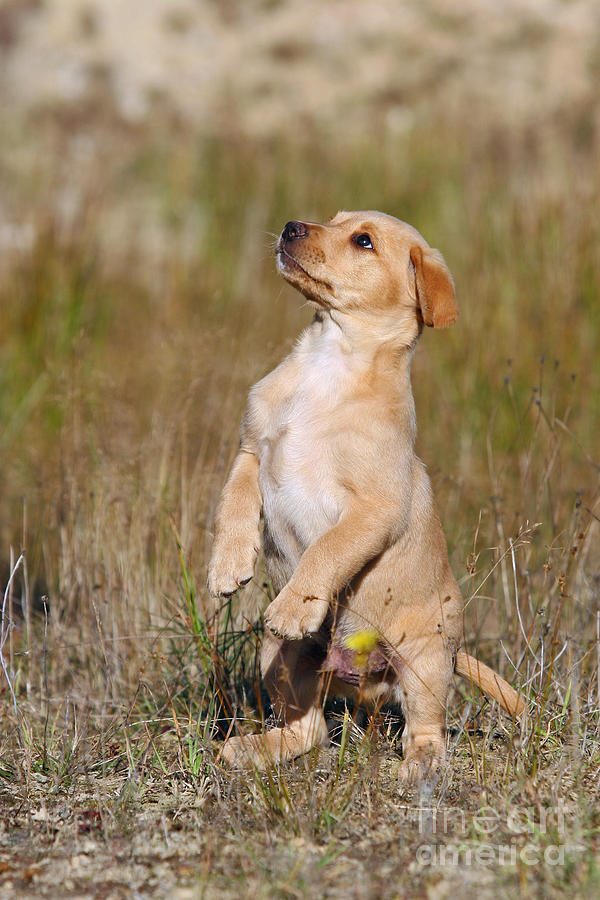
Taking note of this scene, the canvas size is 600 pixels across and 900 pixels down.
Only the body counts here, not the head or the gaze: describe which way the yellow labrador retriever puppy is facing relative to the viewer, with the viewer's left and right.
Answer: facing the viewer and to the left of the viewer
